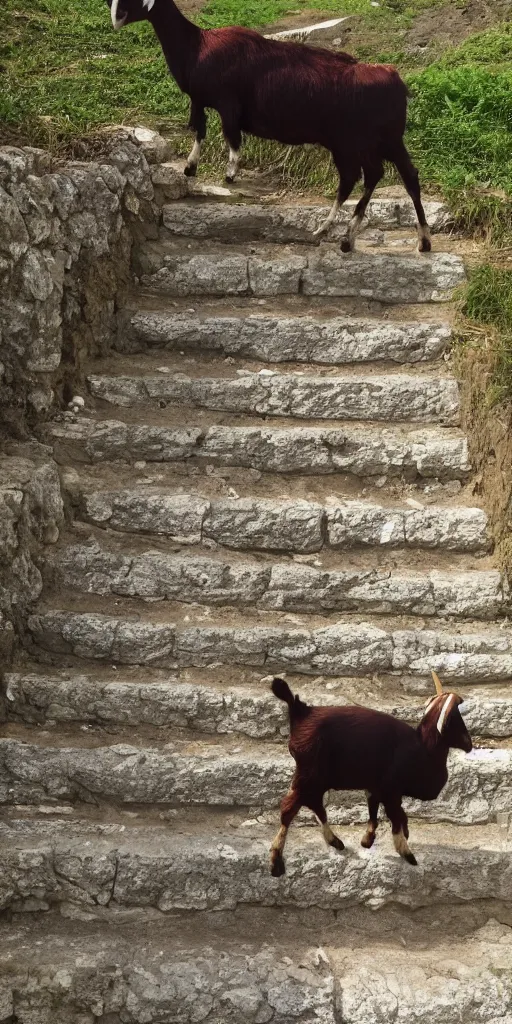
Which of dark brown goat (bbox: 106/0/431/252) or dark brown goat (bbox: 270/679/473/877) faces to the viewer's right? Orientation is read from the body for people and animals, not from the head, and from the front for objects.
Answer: dark brown goat (bbox: 270/679/473/877)

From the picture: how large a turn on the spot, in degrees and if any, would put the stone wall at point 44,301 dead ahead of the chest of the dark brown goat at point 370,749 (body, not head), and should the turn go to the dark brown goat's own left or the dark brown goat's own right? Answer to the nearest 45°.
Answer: approximately 135° to the dark brown goat's own left

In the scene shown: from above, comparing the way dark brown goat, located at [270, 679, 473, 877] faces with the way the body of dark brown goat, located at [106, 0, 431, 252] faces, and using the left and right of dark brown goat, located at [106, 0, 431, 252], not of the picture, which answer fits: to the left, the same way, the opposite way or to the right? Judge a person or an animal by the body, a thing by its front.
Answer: the opposite way

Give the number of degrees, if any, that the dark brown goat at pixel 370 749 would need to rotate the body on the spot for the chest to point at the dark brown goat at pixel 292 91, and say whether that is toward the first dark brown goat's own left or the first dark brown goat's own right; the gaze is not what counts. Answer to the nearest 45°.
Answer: approximately 90° to the first dark brown goat's own left

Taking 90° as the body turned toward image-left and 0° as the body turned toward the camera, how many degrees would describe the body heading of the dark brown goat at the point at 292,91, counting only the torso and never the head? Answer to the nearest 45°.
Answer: approximately 90°

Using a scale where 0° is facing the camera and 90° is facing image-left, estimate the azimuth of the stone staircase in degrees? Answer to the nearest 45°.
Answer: approximately 0°

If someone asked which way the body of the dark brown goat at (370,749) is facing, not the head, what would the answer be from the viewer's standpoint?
to the viewer's right

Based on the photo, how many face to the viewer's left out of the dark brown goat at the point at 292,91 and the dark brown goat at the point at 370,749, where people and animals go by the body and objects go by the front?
1

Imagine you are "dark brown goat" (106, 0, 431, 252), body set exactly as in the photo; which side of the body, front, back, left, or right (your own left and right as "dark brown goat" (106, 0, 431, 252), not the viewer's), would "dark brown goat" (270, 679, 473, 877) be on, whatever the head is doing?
left
